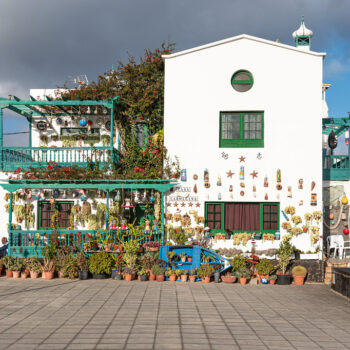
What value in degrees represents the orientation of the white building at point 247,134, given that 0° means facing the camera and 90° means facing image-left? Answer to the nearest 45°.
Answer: approximately 0°

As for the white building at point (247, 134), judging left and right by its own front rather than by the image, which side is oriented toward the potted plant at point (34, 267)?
right

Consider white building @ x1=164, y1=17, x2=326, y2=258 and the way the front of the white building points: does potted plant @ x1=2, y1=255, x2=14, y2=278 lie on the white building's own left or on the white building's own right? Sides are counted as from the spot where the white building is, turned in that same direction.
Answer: on the white building's own right

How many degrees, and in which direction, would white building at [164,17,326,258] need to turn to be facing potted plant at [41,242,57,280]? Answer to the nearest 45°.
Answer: approximately 90° to its right
